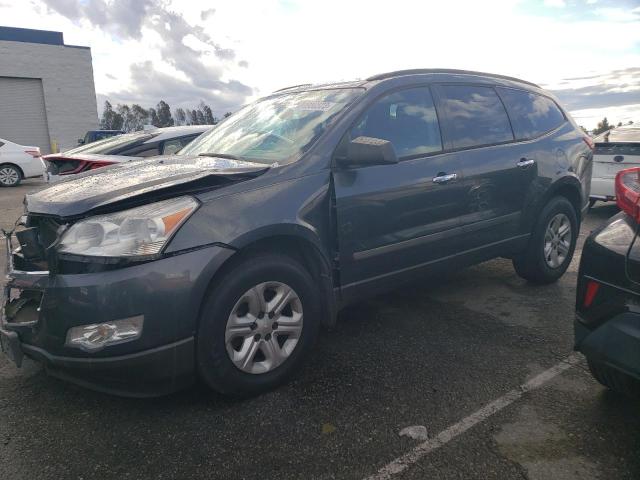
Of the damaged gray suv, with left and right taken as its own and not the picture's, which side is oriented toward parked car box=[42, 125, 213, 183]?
right

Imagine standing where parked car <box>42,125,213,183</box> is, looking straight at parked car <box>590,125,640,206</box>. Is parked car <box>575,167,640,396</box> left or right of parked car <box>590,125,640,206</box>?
right

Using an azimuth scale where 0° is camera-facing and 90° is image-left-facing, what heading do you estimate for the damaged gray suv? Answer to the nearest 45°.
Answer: approximately 45°

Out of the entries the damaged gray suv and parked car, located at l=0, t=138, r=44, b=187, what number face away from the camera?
0

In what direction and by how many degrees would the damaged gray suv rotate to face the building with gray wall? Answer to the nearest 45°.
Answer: approximately 90° to its right

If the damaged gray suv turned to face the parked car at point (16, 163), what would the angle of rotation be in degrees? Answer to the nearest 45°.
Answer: approximately 90° to its right

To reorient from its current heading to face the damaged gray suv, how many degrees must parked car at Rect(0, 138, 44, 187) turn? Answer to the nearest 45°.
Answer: approximately 90° to its left

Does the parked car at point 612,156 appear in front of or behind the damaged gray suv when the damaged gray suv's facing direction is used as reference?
behind

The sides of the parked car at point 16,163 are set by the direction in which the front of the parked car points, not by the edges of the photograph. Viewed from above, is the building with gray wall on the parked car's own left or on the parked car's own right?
on the parked car's own right

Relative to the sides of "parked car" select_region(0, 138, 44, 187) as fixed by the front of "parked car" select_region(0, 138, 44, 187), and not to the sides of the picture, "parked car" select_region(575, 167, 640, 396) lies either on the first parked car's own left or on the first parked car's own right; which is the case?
on the first parked car's own left

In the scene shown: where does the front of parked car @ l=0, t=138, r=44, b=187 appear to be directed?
to the viewer's left
